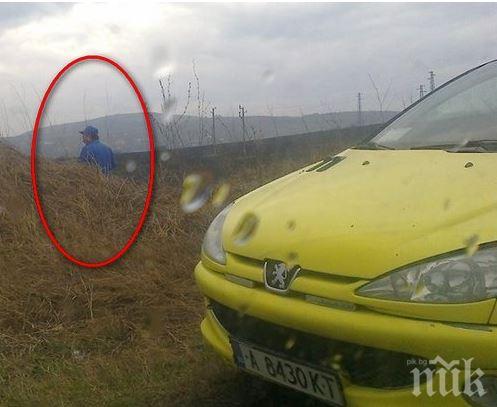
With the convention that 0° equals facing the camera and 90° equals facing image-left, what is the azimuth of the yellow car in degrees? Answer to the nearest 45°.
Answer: approximately 45°

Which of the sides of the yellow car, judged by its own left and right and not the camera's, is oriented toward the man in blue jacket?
right
